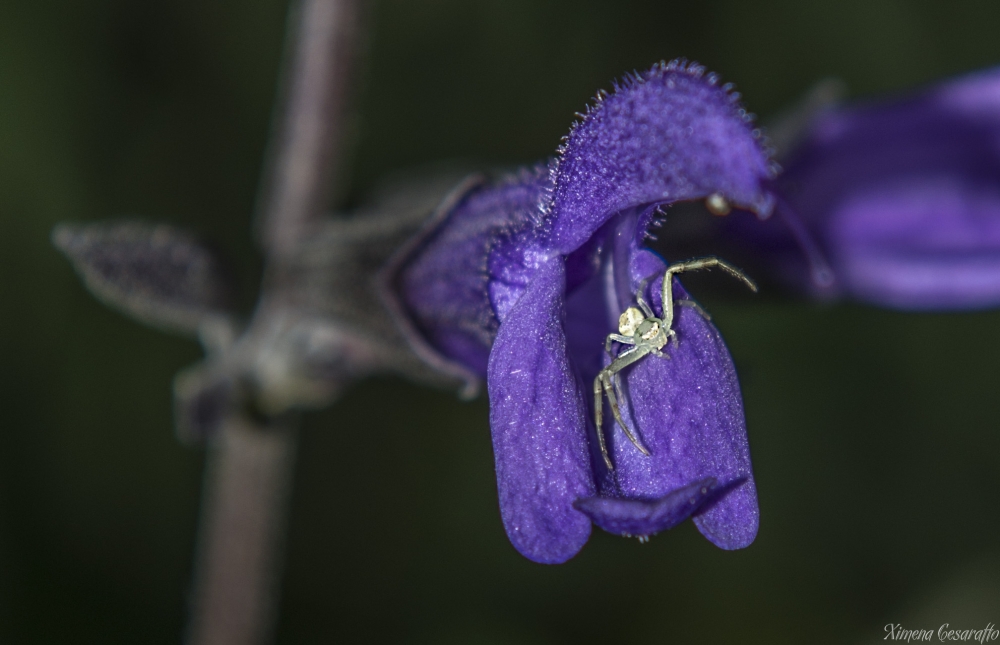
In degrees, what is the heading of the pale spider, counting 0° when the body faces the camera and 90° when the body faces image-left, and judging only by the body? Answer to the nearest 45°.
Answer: approximately 315°

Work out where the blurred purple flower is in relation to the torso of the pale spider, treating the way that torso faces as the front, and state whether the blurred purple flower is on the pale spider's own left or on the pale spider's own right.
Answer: on the pale spider's own left
